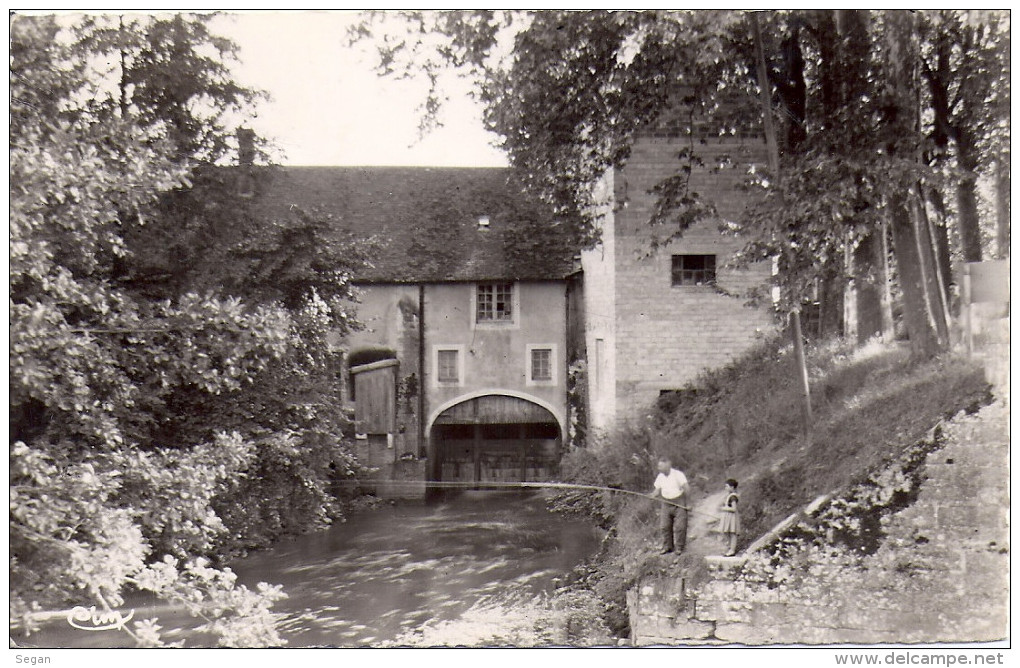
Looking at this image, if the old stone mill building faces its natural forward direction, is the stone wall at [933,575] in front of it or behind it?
in front

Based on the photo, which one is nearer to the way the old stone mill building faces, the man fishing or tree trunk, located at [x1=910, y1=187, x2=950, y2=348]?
the man fishing

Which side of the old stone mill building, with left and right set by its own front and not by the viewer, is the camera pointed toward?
front

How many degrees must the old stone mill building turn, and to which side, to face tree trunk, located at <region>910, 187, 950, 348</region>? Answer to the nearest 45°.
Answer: approximately 45° to its left

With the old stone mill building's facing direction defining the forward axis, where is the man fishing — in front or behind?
in front

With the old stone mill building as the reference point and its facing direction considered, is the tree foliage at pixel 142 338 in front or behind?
in front
